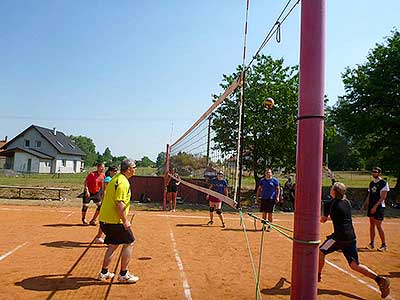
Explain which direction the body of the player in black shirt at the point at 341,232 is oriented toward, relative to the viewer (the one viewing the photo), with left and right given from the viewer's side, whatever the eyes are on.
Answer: facing away from the viewer and to the left of the viewer

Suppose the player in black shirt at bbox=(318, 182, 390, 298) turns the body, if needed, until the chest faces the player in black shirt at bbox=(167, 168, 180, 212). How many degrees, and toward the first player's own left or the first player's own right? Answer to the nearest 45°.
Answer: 0° — they already face them

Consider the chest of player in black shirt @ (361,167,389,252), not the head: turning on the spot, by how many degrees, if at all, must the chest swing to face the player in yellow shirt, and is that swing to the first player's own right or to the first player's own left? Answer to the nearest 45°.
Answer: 0° — they already face them

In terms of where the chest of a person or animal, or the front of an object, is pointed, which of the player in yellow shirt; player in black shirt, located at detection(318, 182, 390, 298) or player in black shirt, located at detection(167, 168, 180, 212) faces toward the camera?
player in black shirt, located at detection(167, 168, 180, 212)

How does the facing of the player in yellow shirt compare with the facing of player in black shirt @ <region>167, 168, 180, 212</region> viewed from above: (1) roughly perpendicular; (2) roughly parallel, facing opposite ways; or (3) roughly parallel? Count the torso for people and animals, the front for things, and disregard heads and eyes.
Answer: roughly perpendicular

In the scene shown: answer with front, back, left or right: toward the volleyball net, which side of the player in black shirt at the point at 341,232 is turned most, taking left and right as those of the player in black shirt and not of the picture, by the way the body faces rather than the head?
front

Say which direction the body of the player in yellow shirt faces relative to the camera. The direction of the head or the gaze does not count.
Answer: to the viewer's right

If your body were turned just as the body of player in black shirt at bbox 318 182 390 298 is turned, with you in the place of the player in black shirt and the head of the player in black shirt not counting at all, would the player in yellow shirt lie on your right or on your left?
on your left

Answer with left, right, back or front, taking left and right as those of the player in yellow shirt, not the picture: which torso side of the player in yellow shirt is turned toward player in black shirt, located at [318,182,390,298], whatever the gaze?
front
